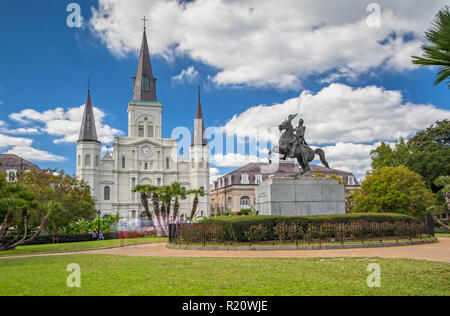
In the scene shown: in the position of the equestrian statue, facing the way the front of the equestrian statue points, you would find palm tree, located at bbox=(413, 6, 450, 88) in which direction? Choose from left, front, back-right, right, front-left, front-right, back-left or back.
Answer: left

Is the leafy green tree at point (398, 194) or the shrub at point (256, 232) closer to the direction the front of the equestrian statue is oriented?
the shrub

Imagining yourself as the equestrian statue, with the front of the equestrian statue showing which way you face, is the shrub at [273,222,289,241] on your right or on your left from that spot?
on your left

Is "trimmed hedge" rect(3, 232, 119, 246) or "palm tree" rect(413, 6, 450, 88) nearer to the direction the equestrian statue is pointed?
the trimmed hedge

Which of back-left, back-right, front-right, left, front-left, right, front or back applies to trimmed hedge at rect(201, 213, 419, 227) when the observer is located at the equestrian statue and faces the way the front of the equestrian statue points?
left

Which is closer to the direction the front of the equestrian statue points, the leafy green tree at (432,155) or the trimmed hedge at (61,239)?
the trimmed hedge

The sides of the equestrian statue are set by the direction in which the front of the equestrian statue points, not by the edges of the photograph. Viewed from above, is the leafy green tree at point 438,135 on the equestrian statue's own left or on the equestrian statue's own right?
on the equestrian statue's own right

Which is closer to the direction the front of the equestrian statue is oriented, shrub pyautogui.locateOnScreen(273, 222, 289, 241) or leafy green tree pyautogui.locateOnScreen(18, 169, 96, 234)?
the leafy green tree

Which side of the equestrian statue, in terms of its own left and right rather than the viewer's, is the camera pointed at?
left

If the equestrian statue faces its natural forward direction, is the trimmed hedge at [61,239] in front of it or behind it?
in front
